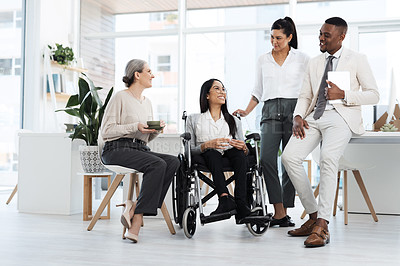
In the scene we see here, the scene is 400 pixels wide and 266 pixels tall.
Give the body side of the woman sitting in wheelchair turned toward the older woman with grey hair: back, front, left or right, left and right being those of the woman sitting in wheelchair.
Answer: right

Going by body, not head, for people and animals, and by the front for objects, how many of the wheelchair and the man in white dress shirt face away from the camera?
0

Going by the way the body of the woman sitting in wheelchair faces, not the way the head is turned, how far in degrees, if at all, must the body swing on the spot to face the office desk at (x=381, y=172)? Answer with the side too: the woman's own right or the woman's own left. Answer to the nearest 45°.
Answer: approximately 135° to the woman's own left

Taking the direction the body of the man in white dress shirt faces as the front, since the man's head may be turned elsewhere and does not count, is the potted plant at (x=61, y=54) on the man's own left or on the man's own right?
on the man's own right

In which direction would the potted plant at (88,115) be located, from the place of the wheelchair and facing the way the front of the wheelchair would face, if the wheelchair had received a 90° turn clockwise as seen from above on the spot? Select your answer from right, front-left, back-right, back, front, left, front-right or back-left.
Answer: front-right

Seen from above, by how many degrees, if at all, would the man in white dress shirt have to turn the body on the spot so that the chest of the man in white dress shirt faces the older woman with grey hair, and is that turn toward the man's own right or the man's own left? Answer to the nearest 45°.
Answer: approximately 45° to the man's own right

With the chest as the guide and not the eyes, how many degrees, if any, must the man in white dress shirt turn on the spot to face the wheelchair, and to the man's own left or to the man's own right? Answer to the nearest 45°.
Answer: approximately 45° to the man's own right

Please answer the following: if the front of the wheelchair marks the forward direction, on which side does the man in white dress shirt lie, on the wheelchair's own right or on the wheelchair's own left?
on the wheelchair's own left

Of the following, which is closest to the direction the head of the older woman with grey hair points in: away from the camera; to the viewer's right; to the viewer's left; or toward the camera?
to the viewer's right

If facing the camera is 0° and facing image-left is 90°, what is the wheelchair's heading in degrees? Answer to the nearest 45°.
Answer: approximately 0°
